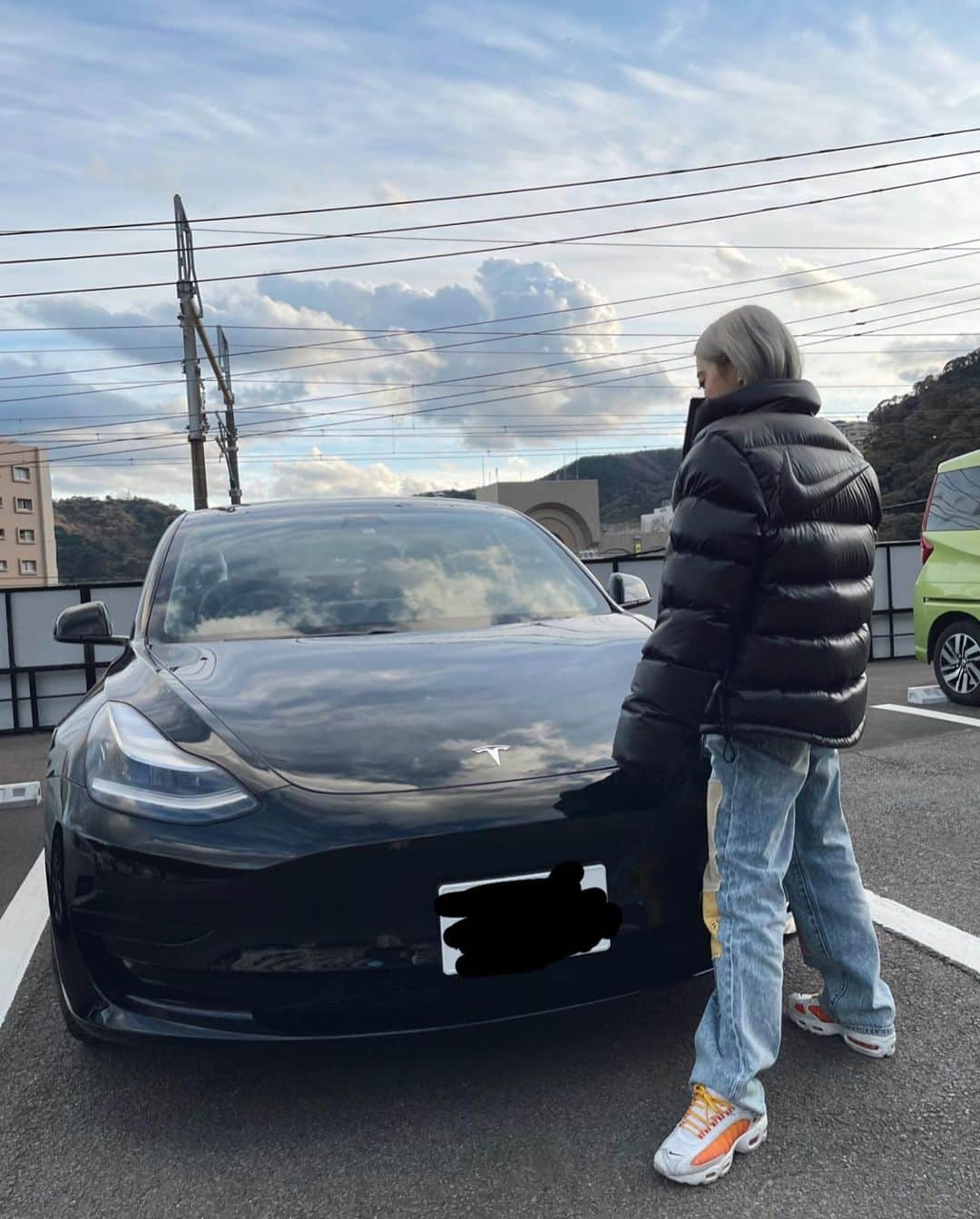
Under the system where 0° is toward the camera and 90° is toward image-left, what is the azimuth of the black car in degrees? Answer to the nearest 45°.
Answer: approximately 315°

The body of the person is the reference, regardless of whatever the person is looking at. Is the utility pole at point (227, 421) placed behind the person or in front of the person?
in front

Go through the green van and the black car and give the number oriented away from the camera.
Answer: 0

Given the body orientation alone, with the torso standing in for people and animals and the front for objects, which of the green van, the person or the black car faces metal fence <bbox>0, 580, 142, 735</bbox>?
the person

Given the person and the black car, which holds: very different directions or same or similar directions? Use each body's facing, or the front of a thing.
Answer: very different directions

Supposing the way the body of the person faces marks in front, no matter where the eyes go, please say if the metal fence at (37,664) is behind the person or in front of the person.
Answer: in front

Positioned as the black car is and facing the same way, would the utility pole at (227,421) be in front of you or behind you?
behind

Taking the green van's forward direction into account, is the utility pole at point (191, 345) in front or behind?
behind

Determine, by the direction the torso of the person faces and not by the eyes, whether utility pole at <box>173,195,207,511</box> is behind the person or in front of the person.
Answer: in front

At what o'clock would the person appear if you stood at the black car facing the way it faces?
The person is roughly at 11 o'clock from the black car.

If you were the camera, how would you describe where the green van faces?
facing the viewer and to the right of the viewer

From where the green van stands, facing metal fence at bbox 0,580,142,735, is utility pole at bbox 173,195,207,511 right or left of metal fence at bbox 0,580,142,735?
right

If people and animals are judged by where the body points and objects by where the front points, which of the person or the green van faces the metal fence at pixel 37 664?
the person
